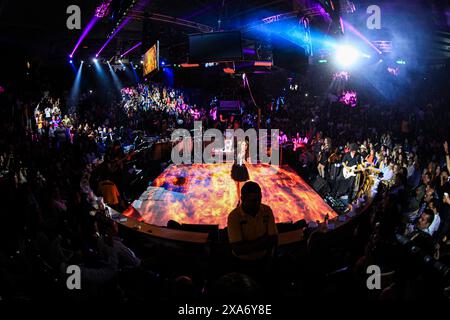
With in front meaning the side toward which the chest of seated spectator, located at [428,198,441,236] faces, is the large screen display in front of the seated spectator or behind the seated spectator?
in front

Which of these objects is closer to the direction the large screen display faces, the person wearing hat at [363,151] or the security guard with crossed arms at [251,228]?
the security guard with crossed arms

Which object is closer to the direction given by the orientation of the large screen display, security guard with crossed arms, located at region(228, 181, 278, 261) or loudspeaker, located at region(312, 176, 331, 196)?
the security guard with crossed arms

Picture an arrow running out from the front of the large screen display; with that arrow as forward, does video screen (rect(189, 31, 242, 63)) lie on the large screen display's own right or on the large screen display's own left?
on the large screen display's own left

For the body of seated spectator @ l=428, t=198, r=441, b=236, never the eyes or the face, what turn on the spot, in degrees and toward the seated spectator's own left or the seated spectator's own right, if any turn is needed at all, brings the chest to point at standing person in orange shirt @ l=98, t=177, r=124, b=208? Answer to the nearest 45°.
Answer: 0° — they already face them

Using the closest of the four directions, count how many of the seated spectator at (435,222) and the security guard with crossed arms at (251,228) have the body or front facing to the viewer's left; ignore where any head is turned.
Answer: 1

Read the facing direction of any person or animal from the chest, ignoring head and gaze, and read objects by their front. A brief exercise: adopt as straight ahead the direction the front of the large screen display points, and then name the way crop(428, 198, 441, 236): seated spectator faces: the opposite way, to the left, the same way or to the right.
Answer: to the right

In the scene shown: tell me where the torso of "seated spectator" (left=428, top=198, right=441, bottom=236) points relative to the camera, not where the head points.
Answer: to the viewer's left

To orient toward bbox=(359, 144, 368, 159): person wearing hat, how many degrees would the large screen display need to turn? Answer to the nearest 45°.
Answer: approximately 135° to its left
